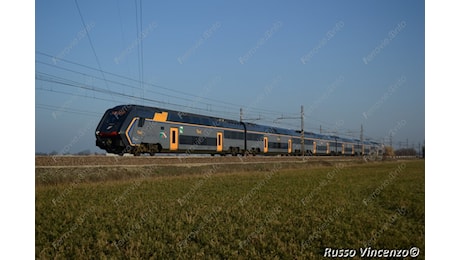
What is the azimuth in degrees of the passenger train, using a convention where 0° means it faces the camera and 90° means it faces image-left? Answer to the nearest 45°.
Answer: approximately 45°
